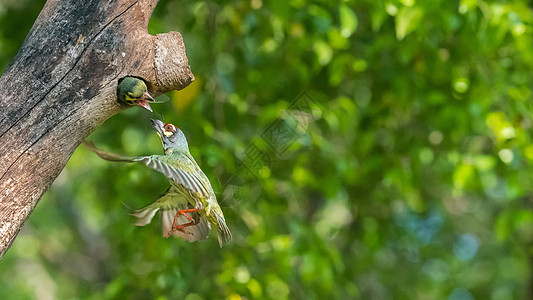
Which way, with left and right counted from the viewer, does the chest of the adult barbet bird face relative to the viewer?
facing to the left of the viewer
